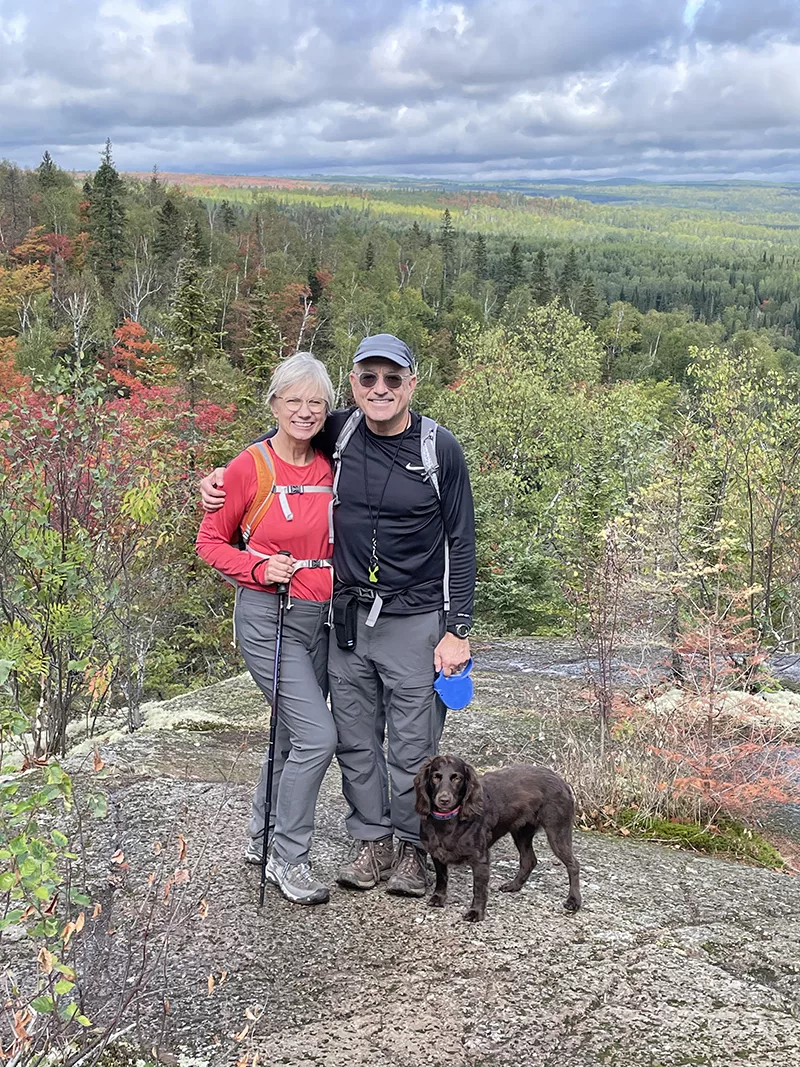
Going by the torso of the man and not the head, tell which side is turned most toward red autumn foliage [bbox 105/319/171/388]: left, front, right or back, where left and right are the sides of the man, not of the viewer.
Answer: back

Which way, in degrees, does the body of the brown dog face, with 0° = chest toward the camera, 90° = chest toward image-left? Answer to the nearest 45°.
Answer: approximately 45°

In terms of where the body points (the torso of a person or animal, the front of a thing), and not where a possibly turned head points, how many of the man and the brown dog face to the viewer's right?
0

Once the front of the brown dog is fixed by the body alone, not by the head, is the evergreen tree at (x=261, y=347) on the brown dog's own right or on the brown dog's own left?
on the brown dog's own right

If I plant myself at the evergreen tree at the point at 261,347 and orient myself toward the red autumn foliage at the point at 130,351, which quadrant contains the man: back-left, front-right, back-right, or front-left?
back-left

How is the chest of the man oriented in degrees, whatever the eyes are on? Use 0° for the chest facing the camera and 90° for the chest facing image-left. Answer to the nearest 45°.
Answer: approximately 0°

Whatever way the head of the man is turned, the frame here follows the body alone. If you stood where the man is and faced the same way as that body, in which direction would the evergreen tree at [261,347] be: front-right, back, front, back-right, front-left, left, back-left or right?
back

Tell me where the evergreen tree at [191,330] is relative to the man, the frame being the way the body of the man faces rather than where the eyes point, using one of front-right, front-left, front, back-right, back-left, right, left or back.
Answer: back
